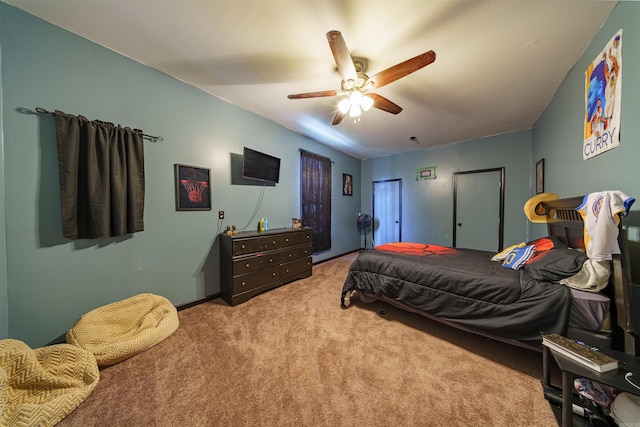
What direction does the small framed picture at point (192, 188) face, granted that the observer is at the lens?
facing the viewer and to the right of the viewer

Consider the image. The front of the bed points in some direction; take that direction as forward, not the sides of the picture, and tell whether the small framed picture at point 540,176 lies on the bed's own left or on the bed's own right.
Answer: on the bed's own right

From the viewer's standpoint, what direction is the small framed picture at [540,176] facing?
to the viewer's left

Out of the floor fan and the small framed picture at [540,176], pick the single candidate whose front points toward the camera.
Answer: the floor fan

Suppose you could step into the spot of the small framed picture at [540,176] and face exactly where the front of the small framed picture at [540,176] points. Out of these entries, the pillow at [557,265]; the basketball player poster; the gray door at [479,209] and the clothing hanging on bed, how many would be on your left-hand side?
3

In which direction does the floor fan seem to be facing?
toward the camera

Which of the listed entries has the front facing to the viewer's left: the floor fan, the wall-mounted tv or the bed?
the bed

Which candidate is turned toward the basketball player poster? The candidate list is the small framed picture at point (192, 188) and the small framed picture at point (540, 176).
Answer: the small framed picture at point (192, 188)

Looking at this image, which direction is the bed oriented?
to the viewer's left

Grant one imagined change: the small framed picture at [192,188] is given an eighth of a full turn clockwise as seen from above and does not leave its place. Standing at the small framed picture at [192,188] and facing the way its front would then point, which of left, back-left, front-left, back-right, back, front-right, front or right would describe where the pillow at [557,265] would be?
front-left

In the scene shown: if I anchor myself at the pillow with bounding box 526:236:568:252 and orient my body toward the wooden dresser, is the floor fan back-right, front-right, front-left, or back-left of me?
front-right

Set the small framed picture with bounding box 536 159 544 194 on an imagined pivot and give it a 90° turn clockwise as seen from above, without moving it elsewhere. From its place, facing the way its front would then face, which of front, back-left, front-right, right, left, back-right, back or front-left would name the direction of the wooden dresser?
back-left

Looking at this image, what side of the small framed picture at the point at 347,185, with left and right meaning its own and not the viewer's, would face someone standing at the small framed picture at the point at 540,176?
front

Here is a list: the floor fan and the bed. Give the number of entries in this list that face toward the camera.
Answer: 1

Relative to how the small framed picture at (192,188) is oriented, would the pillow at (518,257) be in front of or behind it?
in front

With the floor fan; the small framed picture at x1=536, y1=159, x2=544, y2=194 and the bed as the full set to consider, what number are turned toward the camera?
1

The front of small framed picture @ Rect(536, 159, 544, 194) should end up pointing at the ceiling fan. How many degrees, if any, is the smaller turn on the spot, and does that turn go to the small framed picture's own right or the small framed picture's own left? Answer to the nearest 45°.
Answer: approximately 90° to the small framed picture's own left

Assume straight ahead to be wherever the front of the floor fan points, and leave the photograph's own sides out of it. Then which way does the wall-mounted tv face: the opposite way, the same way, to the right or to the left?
to the left
